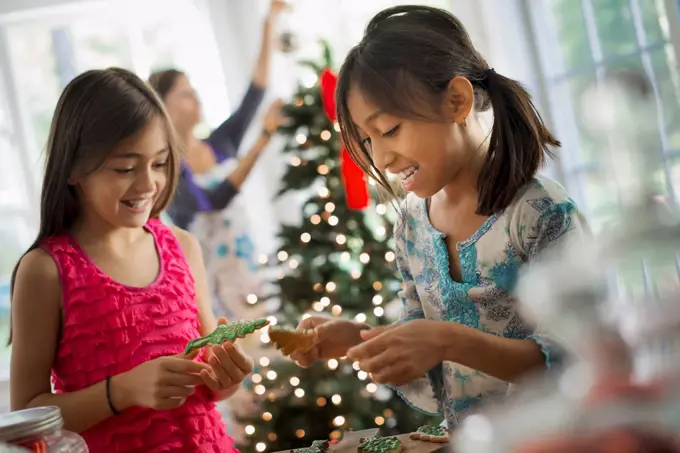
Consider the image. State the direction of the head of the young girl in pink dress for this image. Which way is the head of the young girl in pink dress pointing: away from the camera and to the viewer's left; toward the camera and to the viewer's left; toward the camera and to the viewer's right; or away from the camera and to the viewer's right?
toward the camera and to the viewer's right

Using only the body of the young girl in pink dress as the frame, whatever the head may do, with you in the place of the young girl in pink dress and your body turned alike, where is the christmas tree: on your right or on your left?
on your left

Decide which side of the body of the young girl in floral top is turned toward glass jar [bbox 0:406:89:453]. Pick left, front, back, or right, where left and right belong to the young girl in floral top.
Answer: front

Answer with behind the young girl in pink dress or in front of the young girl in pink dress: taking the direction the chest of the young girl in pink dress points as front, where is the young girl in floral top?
in front

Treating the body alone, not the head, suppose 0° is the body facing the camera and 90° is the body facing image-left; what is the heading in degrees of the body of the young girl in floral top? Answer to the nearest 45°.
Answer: approximately 45°

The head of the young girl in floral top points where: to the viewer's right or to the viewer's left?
to the viewer's left

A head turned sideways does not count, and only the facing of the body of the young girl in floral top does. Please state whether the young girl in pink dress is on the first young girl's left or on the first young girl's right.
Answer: on the first young girl's right

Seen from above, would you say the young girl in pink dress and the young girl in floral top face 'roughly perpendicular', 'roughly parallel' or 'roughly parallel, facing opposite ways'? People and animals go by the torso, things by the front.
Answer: roughly perpendicular

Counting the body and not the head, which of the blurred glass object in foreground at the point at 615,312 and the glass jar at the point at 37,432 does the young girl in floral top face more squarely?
the glass jar

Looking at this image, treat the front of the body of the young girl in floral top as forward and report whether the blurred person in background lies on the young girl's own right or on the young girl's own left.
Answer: on the young girl's own right

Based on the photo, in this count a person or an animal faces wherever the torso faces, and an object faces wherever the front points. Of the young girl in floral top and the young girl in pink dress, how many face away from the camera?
0

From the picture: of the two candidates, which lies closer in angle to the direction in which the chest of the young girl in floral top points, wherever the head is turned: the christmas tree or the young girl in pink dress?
the young girl in pink dress

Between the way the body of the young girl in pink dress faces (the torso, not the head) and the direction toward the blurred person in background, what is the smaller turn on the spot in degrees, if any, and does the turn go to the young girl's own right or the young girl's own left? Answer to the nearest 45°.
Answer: approximately 135° to the young girl's own left
